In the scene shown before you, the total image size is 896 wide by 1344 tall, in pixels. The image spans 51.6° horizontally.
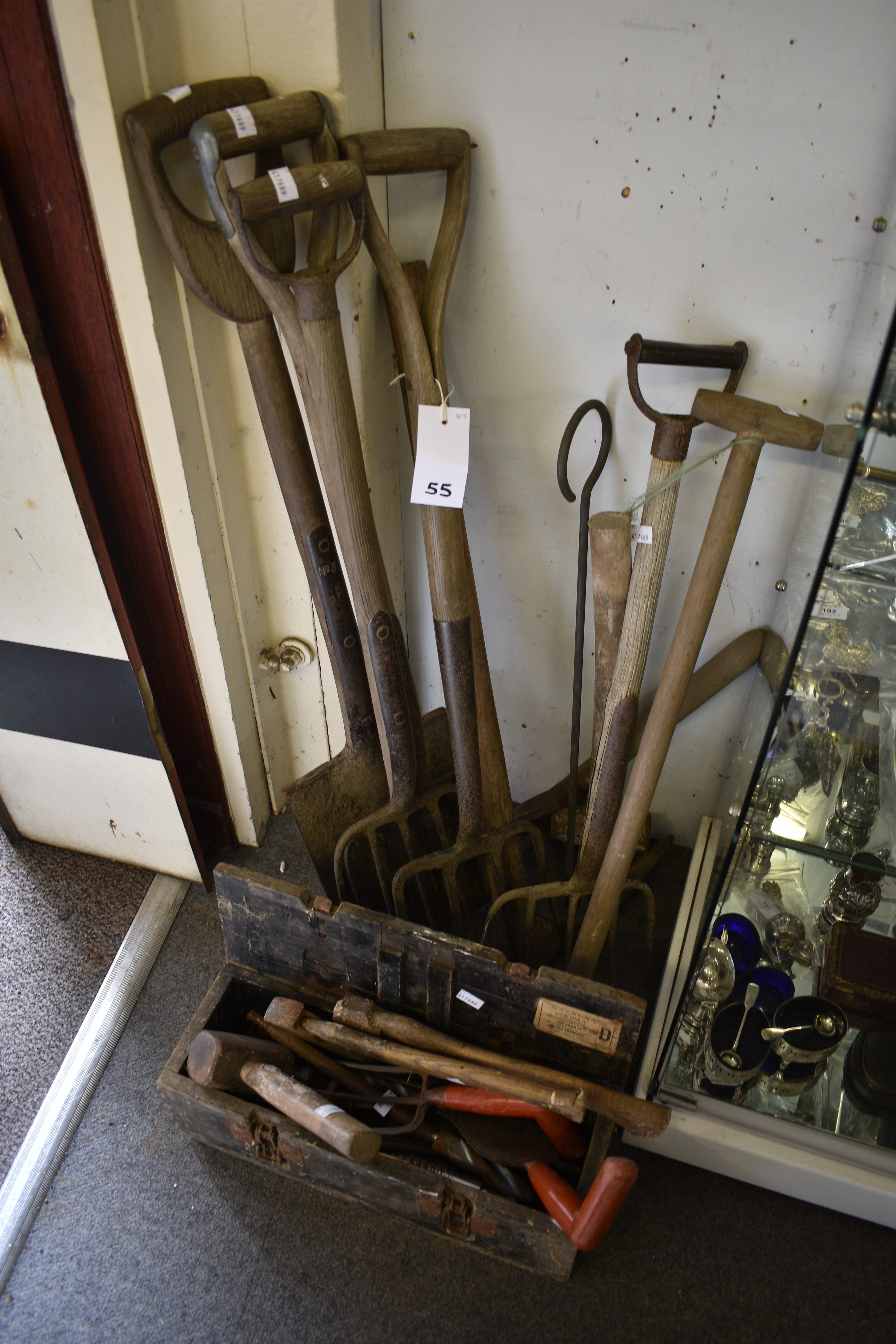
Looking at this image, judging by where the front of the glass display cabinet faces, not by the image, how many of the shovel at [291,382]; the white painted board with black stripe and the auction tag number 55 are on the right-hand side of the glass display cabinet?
3

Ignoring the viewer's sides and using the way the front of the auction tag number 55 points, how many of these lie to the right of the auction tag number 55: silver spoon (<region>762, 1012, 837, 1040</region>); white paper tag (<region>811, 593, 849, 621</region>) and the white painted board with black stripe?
1

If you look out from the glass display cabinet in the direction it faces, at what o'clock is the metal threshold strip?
The metal threshold strip is roughly at 2 o'clock from the glass display cabinet.

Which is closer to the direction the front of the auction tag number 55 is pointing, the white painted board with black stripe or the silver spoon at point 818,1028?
the silver spoon

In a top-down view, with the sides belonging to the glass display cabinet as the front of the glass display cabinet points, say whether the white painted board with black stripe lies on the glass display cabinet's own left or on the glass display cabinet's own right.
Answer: on the glass display cabinet's own right

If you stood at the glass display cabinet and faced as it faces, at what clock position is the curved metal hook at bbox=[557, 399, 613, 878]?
The curved metal hook is roughly at 4 o'clock from the glass display cabinet.

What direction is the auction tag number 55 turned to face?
toward the camera

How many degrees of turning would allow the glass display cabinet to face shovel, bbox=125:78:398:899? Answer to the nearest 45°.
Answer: approximately 90° to its right

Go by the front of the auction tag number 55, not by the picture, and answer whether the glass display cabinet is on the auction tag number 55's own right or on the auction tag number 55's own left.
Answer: on the auction tag number 55's own left

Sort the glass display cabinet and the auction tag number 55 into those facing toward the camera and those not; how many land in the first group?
2

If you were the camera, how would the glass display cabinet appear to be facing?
facing the viewer

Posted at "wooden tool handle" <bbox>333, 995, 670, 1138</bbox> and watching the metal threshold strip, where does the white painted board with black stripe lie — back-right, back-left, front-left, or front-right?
front-right
